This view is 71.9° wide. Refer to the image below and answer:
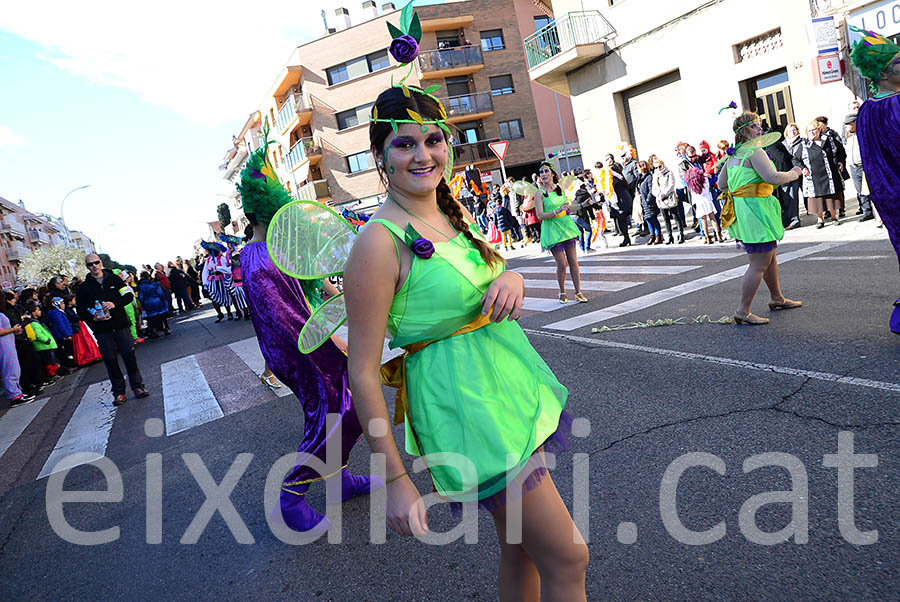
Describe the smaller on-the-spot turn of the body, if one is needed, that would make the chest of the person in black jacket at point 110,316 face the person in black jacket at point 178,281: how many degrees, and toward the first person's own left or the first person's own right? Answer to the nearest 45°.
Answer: approximately 180°

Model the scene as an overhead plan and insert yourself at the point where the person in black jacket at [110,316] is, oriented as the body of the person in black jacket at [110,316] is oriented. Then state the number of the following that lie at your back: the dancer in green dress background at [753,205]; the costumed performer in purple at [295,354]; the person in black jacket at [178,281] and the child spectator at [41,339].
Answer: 2

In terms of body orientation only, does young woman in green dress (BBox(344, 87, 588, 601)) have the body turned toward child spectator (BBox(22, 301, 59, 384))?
no

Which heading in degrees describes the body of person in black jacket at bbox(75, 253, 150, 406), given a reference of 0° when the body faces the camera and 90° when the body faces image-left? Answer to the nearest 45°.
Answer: approximately 0°

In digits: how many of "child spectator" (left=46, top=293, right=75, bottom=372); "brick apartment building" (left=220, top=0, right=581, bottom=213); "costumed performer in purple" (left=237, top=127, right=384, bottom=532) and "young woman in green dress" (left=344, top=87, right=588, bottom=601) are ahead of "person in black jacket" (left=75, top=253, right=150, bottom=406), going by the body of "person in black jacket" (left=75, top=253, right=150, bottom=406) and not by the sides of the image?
2

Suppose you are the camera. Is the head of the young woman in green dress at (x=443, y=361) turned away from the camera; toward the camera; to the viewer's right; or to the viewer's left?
toward the camera

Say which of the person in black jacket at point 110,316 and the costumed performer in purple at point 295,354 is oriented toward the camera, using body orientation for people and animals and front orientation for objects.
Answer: the person in black jacket

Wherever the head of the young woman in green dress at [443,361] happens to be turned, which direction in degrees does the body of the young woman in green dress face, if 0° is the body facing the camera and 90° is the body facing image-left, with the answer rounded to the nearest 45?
approximately 315°

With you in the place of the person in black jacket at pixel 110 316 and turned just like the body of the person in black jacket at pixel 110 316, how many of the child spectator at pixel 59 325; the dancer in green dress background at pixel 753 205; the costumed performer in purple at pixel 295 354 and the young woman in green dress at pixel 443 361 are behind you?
1

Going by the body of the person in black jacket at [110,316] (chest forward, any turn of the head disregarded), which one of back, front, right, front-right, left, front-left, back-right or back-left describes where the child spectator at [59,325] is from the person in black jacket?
back

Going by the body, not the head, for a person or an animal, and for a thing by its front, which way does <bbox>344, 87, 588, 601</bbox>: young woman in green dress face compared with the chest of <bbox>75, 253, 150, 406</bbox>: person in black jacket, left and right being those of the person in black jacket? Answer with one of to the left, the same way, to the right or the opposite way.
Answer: the same way

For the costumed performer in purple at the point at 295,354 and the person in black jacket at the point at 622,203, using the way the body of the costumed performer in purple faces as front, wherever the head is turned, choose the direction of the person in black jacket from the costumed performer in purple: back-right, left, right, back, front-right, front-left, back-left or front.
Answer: front-left

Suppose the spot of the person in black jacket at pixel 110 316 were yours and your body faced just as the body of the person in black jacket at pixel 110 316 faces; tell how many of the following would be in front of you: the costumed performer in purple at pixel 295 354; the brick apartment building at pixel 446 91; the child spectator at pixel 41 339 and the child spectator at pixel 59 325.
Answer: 1

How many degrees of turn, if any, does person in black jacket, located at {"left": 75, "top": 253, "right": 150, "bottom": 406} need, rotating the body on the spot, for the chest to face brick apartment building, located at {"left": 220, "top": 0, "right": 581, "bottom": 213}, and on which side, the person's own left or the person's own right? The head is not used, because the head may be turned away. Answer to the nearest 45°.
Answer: approximately 135° to the person's own left

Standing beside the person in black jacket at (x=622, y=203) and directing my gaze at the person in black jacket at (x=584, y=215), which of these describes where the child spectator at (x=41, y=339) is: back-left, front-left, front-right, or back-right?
front-left
